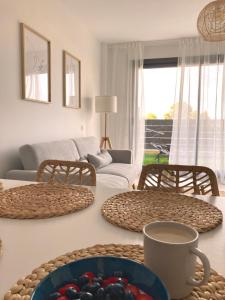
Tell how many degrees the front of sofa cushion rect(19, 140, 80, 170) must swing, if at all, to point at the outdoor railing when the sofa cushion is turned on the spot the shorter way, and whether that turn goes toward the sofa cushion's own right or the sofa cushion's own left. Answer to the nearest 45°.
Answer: approximately 90° to the sofa cushion's own left

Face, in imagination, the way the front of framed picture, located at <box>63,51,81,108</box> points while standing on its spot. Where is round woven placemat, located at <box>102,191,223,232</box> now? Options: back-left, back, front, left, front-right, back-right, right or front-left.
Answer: right

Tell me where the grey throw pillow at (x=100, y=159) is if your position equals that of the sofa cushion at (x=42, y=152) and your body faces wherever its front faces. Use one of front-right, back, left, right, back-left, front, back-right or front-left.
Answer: left

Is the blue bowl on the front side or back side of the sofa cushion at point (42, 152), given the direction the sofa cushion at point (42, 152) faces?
on the front side

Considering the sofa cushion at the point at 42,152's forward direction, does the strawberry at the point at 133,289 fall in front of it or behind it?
in front

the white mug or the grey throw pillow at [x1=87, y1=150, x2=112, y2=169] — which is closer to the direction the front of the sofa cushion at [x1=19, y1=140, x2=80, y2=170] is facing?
the white mug

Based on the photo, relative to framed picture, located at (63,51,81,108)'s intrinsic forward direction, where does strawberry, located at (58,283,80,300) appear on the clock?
The strawberry is roughly at 3 o'clock from the framed picture.

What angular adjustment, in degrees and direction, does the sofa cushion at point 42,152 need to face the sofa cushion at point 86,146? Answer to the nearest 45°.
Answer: approximately 90° to its left

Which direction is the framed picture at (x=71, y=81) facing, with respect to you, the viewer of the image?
facing to the right of the viewer

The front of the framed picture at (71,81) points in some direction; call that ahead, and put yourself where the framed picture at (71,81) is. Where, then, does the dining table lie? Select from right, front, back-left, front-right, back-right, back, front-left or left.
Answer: right

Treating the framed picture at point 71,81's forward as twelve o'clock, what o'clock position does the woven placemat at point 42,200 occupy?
The woven placemat is roughly at 3 o'clock from the framed picture.

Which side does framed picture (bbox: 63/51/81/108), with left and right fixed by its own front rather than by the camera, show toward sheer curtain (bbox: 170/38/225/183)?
front

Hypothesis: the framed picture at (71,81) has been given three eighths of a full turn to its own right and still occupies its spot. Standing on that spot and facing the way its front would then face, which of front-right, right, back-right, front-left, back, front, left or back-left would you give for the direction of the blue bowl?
front-left

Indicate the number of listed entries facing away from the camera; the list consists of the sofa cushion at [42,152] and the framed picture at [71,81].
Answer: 0

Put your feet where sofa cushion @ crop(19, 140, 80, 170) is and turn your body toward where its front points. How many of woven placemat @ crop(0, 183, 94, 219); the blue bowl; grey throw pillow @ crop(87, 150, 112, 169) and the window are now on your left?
2

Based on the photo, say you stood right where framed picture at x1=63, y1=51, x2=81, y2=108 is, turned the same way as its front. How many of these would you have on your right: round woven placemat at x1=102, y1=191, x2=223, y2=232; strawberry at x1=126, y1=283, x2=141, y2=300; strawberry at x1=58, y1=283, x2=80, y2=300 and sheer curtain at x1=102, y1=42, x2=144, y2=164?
3
